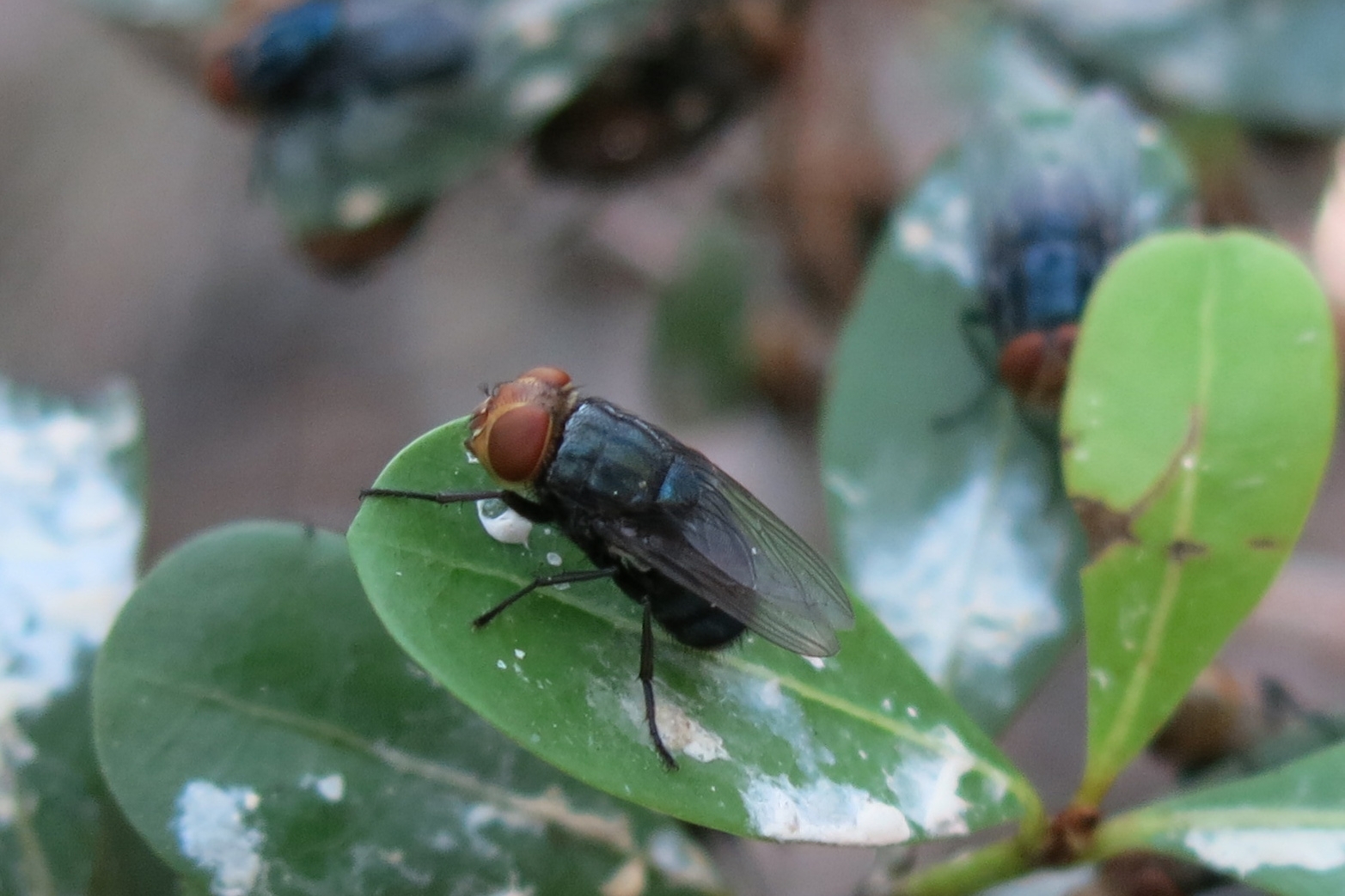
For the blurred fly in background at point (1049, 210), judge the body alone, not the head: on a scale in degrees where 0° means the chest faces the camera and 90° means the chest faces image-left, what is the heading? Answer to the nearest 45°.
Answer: approximately 0°

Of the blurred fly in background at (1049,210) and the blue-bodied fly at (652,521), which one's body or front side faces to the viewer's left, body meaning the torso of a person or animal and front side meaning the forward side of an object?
the blue-bodied fly

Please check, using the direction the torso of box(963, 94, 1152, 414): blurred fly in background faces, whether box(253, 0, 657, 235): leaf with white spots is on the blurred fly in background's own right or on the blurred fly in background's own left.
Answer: on the blurred fly in background's own right

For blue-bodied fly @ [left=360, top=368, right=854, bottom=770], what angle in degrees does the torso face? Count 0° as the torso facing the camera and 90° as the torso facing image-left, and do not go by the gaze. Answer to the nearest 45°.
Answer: approximately 90°

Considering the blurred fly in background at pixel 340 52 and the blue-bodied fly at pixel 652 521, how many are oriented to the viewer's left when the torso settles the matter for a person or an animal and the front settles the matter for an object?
2

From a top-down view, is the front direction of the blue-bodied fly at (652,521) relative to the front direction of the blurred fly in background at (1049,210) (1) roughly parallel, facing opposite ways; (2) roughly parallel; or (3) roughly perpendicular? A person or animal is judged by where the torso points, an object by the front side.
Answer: roughly perpendicular

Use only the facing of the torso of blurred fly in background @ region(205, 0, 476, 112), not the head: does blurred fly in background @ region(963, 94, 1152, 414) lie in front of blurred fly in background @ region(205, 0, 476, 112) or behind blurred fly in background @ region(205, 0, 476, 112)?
behind

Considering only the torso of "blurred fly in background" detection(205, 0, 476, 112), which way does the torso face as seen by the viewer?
to the viewer's left

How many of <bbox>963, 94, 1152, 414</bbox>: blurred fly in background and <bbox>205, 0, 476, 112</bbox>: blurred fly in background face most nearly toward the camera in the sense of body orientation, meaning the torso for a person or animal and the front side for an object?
1

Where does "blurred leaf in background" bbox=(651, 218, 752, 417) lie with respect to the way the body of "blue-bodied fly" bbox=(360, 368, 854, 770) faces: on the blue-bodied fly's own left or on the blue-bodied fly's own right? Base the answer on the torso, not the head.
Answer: on the blue-bodied fly's own right
